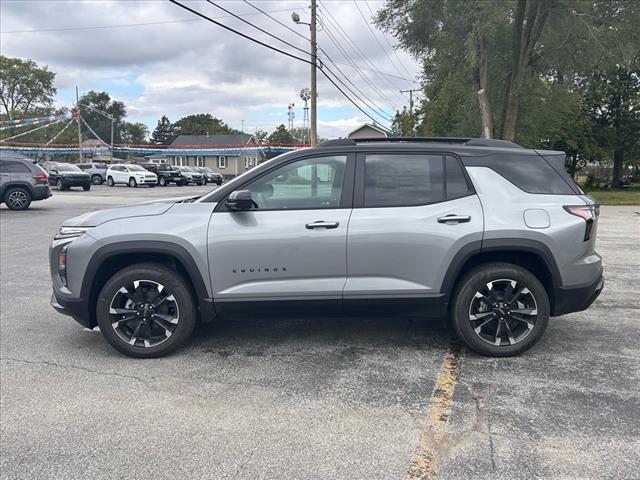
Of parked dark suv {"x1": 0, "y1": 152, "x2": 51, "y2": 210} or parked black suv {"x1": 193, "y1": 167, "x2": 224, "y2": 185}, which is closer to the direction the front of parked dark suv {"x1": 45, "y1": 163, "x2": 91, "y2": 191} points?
the parked dark suv

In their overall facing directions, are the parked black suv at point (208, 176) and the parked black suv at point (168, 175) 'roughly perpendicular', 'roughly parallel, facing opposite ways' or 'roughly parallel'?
roughly parallel

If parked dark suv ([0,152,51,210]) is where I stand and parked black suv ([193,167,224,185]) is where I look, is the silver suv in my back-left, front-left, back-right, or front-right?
back-right

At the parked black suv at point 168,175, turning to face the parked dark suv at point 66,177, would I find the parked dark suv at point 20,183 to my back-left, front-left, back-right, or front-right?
front-left

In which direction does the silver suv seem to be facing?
to the viewer's left

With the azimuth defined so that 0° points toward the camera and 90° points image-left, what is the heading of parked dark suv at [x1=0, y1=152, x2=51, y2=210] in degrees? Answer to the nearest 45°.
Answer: approximately 90°

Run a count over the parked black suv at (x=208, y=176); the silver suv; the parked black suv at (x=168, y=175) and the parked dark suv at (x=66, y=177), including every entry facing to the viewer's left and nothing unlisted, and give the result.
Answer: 1

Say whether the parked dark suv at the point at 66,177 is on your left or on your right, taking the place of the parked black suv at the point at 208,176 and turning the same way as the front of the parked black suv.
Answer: on your right

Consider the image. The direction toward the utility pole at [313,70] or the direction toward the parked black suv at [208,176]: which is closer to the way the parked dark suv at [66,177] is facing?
the utility pole

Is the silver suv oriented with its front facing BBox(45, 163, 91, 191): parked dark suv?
no

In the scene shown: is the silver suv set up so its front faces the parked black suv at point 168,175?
no

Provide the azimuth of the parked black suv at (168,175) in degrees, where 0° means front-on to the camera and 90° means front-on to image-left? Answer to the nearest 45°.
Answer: approximately 315°

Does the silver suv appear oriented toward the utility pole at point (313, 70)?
no

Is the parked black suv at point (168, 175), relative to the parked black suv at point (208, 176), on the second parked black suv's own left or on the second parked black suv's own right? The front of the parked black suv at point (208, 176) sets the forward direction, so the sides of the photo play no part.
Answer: on the second parked black suv's own right

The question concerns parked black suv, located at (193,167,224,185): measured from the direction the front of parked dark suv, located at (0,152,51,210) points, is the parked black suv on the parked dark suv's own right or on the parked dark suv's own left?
on the parked dark suv's own right

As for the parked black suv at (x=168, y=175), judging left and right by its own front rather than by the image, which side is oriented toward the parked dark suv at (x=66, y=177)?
right

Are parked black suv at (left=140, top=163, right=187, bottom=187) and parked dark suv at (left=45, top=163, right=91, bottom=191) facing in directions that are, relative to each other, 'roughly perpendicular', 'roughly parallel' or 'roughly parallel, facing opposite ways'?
roughly parallel

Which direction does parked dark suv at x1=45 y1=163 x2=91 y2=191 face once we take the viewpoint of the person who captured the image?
facing the viewer and to the right of the viewer
